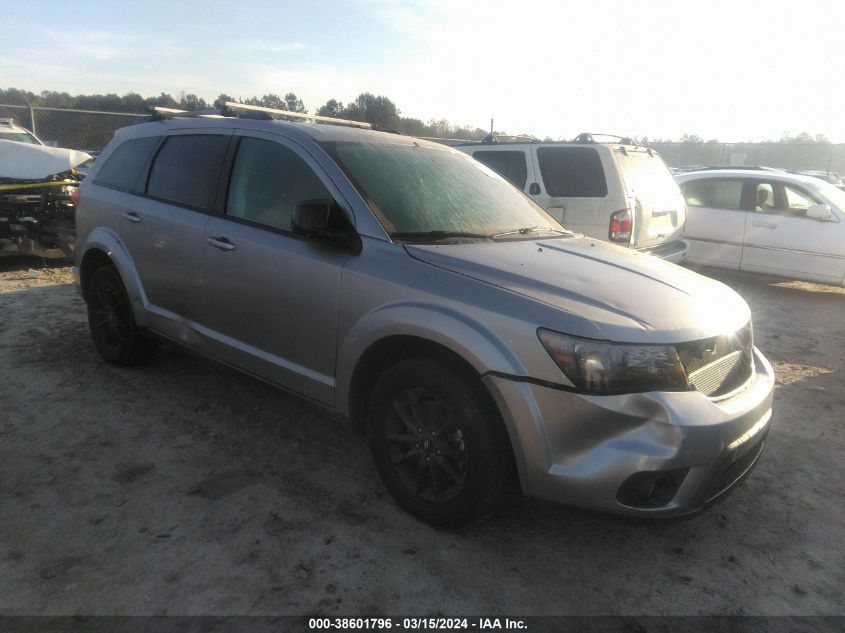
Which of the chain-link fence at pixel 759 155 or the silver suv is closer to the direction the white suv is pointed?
the chain-link fence

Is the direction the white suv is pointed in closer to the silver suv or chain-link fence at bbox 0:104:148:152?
the chain-link fence

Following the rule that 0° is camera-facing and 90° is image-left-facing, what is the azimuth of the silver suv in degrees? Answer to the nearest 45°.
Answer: approximately 315°

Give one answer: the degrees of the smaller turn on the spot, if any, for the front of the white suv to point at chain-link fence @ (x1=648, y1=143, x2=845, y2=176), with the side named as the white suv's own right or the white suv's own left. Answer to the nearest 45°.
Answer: approximately 45° to the white suv's own right

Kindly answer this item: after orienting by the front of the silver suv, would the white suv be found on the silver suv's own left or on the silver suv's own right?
on the silver suv's own left

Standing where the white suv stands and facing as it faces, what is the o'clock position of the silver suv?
The silver suv is roughly at 8 o'clock from the white suv.

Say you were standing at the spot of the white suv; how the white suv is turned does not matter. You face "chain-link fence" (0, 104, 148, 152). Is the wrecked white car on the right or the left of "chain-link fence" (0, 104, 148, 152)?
left

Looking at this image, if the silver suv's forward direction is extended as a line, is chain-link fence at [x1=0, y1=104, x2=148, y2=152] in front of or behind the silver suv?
behind

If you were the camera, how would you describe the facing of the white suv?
facing away from the viewer and to the left of the viewer

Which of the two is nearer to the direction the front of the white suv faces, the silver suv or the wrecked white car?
the wrecked white car

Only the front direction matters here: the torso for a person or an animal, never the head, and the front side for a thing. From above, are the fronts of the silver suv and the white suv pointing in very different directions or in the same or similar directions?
very different directions

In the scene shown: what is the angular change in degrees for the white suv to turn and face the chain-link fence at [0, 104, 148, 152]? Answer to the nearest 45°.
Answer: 0° — it already faces it

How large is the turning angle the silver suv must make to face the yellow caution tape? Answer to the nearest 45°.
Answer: approximately 180°
